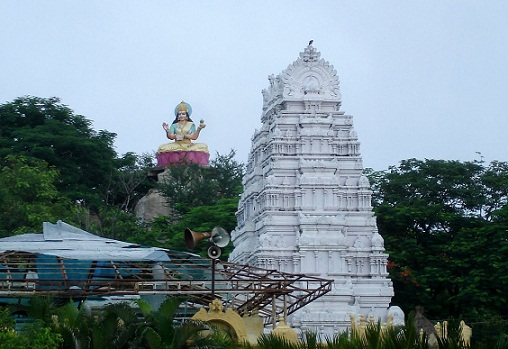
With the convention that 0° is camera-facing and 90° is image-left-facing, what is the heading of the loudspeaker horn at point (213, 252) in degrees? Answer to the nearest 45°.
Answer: approximately 0°

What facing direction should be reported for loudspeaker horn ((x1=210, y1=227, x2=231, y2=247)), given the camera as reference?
facing the viewer and to the right of the viewer

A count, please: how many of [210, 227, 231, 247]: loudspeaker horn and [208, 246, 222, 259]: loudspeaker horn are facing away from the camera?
0
